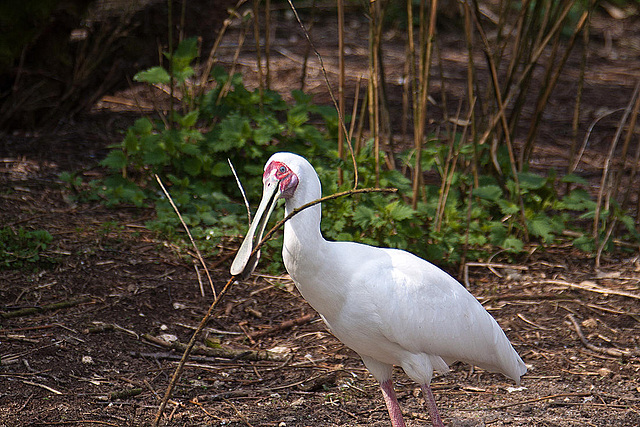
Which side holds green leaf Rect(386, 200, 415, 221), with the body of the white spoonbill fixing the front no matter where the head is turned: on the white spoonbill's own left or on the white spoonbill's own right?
on the white spoonbill's own right

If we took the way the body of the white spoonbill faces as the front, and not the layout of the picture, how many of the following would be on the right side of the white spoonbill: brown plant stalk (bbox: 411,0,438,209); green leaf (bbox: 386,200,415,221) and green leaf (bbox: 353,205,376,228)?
3

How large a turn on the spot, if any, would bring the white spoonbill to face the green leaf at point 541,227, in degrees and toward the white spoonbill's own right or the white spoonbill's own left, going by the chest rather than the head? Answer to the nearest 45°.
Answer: approximately 135° to the white spoonbill's own right

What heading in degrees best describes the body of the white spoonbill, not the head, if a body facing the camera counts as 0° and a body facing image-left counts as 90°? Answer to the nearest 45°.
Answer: approximately 90°

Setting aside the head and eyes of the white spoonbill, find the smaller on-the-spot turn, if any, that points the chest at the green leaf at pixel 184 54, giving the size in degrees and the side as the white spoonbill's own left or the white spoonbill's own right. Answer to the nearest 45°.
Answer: approximately 45° to the white spoonbill's own right

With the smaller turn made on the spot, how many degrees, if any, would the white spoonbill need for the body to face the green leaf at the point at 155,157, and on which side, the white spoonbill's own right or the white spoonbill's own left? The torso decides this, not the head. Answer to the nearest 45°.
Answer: approximately 45° to the white spoonbill's own right

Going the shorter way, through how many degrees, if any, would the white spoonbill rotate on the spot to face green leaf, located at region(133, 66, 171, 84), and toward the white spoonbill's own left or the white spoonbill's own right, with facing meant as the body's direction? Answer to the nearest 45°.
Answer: approximately 45° to the white spoonbill's own right

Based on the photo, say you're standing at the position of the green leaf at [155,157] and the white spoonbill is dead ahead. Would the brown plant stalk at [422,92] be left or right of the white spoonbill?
left

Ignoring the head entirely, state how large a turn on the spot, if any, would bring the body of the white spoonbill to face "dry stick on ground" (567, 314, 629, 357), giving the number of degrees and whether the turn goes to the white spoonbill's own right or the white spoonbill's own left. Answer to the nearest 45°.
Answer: approximately 135° to the white spoonbill's own right

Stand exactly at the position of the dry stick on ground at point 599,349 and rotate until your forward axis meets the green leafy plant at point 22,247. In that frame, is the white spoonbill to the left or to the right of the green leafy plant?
left

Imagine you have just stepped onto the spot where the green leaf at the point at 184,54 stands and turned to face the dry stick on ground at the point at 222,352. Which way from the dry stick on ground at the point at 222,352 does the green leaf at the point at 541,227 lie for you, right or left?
left

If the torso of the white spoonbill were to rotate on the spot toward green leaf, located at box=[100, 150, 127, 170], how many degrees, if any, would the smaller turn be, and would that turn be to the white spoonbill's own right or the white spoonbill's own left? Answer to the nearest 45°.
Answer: approximately 45° to the white spoonbill's own right

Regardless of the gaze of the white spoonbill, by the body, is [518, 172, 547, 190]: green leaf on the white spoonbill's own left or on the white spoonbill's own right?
on the white spoonbill's own right

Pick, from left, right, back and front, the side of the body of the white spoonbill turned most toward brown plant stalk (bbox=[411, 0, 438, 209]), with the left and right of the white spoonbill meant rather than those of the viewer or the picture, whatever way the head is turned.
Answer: right
